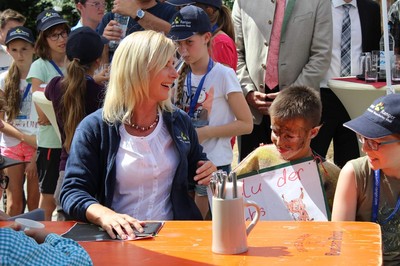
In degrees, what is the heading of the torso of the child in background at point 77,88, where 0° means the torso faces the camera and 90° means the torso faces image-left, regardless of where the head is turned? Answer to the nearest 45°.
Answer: approximately 225°

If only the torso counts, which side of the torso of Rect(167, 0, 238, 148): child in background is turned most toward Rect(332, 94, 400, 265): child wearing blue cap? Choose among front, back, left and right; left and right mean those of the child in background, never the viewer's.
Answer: left

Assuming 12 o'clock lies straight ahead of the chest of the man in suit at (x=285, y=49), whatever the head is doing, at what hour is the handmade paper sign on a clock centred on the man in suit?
The handmade paper sign is roughly at 12 o'clock from the man in suit.

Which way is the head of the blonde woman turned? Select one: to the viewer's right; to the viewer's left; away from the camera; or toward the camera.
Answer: to the viewer's right

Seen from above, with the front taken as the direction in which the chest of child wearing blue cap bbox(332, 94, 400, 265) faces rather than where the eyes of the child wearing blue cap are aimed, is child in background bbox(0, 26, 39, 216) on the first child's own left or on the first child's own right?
on the first child's own right

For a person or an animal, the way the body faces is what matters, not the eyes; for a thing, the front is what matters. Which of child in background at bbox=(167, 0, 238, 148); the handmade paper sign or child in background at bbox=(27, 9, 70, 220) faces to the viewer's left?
child in background at bbox=(167, 0, 238, 148)

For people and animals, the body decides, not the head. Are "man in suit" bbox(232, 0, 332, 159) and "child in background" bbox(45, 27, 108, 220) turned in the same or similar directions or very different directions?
very different directions
